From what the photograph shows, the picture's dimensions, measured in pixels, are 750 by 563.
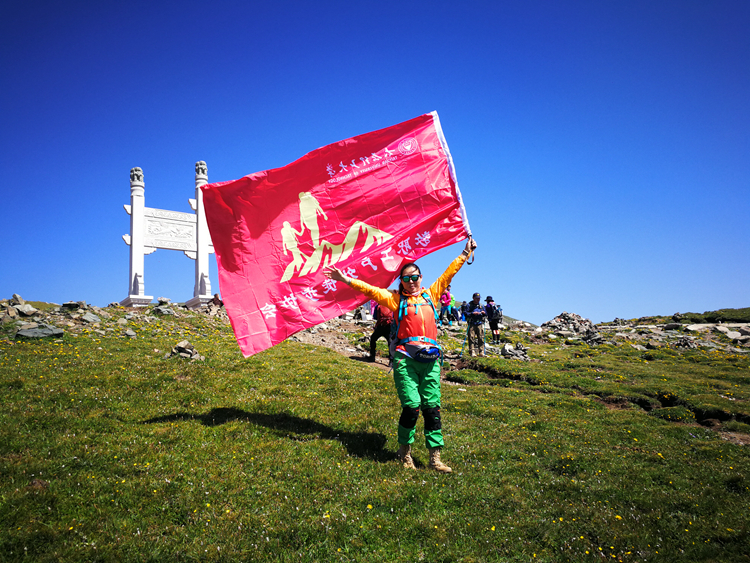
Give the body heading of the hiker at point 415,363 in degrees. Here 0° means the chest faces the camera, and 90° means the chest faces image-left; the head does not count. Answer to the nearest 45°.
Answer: approximately 0°

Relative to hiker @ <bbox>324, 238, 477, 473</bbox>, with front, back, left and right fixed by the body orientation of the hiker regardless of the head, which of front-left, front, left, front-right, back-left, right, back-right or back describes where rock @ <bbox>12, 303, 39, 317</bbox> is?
back-right

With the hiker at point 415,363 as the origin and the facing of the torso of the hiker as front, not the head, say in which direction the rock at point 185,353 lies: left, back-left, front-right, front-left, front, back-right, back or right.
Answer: back-right

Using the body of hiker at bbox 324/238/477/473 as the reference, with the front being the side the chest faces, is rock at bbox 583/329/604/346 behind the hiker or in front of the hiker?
behind

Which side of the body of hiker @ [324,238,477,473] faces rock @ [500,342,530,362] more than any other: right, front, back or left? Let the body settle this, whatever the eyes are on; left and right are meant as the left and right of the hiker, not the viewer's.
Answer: back

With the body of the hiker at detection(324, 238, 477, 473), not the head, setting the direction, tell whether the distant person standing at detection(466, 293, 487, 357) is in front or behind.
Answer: behind

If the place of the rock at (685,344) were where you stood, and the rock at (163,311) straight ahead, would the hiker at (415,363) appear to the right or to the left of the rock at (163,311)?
left

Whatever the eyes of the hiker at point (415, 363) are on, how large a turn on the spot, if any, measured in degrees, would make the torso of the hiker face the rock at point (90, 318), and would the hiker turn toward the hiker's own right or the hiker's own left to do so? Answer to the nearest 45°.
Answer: approximately 135° to the hiker's own right

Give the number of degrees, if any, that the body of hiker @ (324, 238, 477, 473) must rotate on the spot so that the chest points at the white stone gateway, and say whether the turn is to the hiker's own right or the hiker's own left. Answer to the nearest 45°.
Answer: approximately 135° to the hiker's own right

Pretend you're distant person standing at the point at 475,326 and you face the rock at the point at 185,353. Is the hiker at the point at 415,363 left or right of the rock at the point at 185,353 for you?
left

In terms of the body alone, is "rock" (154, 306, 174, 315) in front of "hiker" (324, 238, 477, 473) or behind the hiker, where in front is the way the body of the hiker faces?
behind
